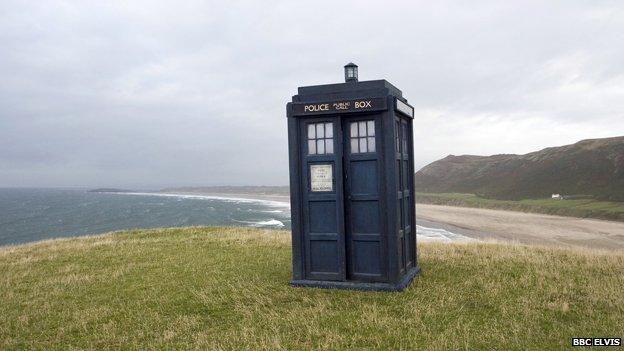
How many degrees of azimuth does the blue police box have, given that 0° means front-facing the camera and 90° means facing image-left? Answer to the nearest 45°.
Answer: approximately 0°
